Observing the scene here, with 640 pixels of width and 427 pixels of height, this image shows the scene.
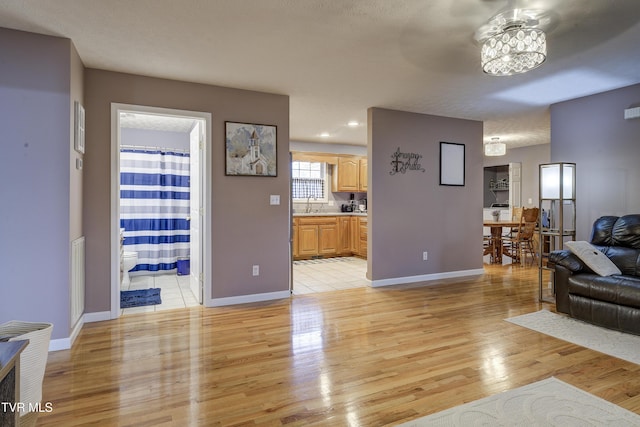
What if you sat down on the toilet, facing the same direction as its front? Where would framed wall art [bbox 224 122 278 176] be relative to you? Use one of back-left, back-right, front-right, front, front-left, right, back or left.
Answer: front-right

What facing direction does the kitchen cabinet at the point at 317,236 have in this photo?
toward the camera

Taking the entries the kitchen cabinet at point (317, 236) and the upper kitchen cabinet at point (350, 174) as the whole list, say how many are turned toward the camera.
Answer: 2

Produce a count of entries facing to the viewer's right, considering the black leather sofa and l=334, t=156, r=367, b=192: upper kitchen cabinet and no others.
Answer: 0

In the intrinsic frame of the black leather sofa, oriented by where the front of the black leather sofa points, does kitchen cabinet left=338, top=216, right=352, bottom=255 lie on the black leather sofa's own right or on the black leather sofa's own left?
on the black leather sofa's own right

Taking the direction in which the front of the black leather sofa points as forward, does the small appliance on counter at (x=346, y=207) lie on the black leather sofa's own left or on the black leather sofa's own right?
on the black leather sofa's own right

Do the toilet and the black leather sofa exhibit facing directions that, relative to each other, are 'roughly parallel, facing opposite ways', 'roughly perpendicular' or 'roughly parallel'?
roughly parallel, facing opposite ways

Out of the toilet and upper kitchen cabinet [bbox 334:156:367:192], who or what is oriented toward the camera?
the upper kitchen cabinet

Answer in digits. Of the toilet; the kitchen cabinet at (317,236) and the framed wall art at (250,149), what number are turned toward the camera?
2

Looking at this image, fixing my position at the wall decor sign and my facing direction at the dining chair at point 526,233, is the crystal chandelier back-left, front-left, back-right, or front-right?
back-right

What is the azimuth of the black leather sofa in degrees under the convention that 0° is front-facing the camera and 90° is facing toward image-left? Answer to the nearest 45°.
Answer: approximately 45°

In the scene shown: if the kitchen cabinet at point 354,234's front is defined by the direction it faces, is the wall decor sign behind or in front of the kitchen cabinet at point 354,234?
in front

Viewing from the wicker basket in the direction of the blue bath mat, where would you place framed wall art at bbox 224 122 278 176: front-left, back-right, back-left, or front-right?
front-right

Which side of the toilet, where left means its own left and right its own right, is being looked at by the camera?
right

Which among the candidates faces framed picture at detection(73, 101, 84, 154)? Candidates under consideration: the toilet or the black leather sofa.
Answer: the black leather sofa

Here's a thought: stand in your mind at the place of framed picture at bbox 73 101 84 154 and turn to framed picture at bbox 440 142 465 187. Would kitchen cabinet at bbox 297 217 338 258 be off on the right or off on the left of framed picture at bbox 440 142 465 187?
left
